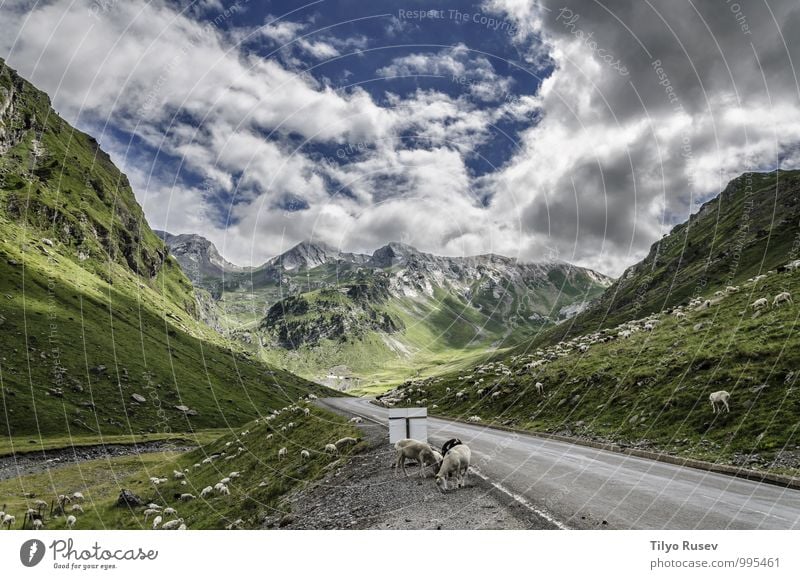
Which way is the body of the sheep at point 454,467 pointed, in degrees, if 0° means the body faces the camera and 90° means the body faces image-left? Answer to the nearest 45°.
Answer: approximately 45°

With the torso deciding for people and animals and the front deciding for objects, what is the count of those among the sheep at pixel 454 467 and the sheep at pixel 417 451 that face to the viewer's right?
1

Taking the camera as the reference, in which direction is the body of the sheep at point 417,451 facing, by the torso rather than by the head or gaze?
to the viewer's right

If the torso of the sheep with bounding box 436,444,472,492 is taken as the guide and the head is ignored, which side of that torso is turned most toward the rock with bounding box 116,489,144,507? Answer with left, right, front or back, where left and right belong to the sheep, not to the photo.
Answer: right

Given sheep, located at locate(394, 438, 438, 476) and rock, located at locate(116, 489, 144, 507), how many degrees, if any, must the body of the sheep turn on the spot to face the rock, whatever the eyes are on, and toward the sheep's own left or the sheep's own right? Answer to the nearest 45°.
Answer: approximately 135° to the sheep's own left

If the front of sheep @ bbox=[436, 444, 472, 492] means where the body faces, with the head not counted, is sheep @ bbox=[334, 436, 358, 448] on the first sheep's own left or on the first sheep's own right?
on the first sheep's own right

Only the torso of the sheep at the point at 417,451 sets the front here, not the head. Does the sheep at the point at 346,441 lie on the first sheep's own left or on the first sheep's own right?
on the first sheep's own left
